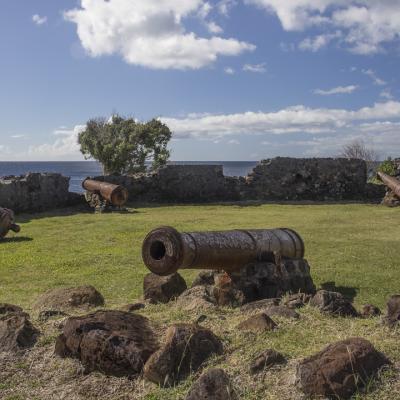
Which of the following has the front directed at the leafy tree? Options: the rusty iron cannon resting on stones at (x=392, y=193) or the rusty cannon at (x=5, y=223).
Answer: the rusty iron cannon resting on stones

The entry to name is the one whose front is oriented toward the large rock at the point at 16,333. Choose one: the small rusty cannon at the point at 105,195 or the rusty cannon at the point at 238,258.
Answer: the rusty cannon

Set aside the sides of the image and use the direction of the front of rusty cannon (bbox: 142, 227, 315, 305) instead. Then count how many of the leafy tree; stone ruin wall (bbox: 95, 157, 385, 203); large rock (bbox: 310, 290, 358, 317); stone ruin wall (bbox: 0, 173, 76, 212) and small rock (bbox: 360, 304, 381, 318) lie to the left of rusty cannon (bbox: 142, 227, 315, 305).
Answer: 2

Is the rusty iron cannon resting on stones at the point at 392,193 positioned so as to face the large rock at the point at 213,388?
no

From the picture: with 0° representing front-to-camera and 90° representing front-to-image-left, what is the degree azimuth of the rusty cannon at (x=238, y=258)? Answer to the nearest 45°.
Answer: approximately 45°

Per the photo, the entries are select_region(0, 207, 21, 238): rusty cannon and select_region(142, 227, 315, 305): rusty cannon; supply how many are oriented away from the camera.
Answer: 0

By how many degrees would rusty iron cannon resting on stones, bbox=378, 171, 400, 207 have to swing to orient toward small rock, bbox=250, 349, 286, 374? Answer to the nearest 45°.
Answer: approximately 135° to its left

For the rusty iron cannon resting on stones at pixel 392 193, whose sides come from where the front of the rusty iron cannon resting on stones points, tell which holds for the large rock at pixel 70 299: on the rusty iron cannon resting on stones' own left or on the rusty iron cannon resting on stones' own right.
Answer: on the rusty iron cannon resting on stones' own left

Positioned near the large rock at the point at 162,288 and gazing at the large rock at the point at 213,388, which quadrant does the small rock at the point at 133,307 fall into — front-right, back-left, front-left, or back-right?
front-right

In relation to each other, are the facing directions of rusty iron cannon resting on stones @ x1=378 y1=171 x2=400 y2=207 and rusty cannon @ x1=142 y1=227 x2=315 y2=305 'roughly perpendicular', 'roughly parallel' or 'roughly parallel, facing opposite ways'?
roughly perpendicular

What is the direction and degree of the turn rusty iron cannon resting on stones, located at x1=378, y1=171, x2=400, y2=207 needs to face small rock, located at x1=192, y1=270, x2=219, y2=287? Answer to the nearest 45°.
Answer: approximately 135° to its left

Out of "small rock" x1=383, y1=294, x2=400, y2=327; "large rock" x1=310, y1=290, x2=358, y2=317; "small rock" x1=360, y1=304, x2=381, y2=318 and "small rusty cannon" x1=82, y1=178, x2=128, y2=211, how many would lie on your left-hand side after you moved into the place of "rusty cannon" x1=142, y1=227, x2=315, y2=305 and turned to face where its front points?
3
